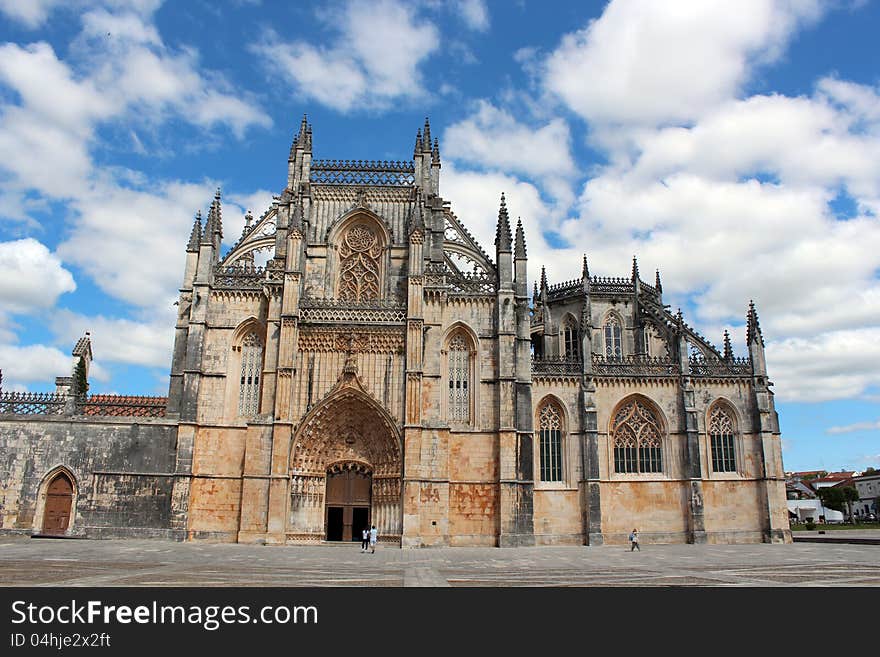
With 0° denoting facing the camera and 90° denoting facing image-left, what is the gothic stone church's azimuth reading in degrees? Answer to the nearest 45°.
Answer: approximately 0°
